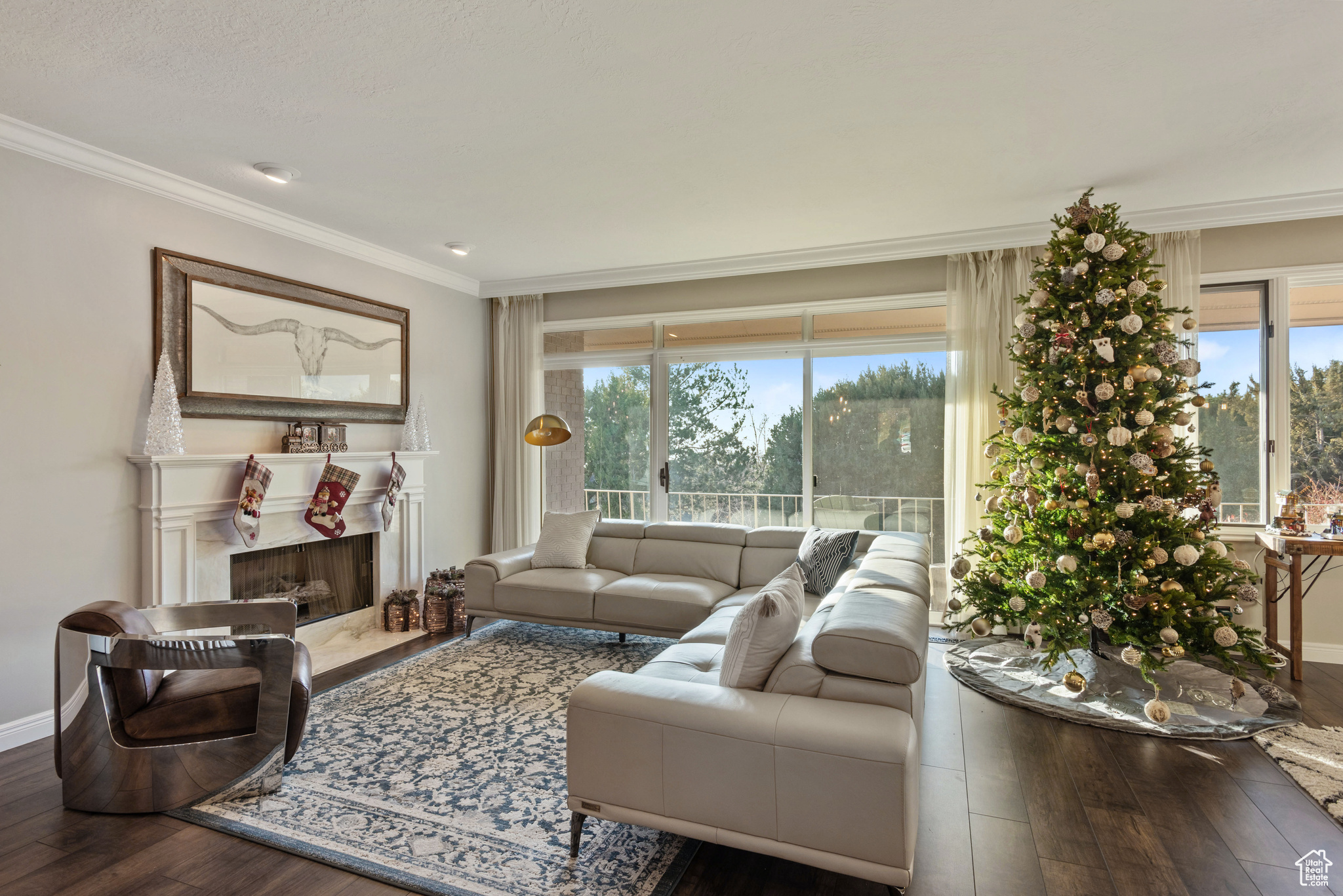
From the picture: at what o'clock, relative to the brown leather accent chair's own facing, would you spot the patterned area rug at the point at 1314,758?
The patterned area rug is roughly at 1 o'clock from the brown leather accent chair.

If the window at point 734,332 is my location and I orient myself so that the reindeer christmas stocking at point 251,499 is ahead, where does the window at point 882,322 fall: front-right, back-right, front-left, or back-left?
back-left

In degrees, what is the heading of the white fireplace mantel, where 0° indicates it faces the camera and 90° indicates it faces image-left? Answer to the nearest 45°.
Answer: approximately 315°

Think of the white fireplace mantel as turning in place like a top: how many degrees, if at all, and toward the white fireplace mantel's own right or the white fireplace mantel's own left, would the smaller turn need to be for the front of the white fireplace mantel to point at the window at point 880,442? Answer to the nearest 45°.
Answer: approximately 45° to the white fireplace mantel's own left

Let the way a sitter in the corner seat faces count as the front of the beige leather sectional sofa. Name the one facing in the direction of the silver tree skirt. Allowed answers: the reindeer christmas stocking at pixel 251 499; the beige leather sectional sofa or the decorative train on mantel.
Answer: the reindeer christmas stocking

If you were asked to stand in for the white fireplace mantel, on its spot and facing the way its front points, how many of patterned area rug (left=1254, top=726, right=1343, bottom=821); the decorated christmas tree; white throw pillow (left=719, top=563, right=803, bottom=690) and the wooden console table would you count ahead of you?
4

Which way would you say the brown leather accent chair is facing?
to the viewer's right

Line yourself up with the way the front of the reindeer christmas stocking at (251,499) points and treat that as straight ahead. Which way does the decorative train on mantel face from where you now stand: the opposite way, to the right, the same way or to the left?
to the right

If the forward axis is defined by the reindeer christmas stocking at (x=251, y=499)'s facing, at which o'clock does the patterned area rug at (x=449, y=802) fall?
The patterned area rug is roughly at 1 o'clock from the reindeer christmas stocking.
